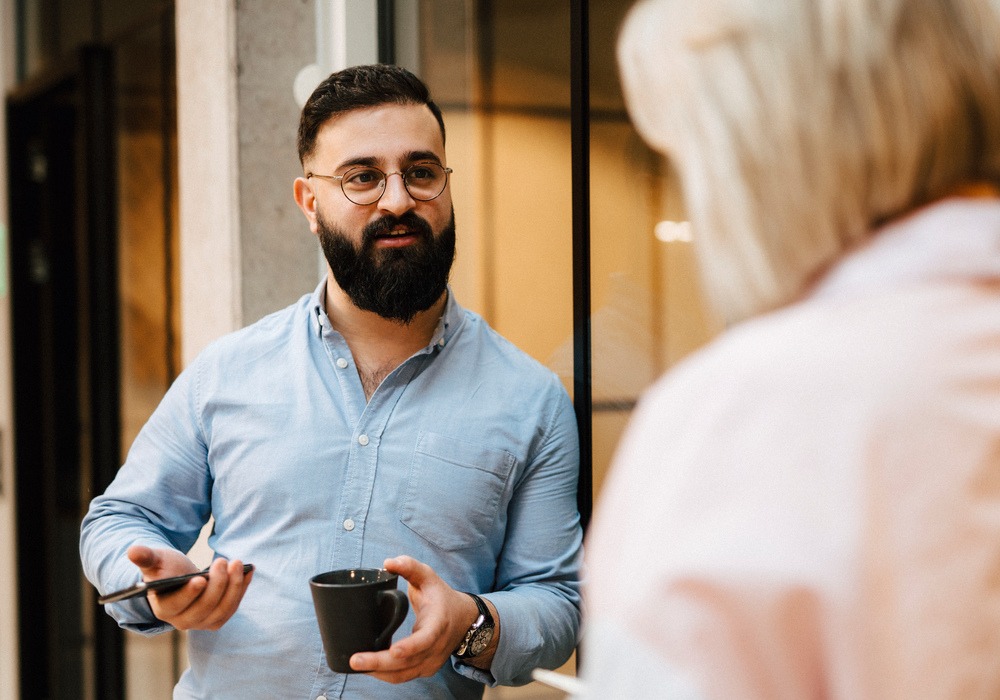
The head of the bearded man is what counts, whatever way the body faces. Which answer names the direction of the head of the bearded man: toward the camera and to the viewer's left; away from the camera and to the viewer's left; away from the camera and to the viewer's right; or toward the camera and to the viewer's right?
toward the camera and to the viewer's right

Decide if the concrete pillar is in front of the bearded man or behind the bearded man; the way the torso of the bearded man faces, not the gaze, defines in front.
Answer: behind

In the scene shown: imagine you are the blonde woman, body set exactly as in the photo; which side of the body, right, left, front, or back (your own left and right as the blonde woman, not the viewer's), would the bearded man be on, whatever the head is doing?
front

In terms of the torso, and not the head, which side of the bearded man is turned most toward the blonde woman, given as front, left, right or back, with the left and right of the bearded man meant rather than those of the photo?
front

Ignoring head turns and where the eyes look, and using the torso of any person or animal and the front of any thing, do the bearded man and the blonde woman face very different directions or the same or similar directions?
very different directions

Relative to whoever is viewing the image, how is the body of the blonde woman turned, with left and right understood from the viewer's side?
facing away from the viewer and to the left of the viewer

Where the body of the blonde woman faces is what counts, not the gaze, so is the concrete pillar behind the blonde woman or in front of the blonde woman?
in front

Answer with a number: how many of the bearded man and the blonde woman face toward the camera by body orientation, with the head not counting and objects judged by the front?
1

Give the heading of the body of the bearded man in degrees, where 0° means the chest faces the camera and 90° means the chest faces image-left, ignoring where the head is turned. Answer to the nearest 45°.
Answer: approximately 0°

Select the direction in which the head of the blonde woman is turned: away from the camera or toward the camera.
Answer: away from the camera
